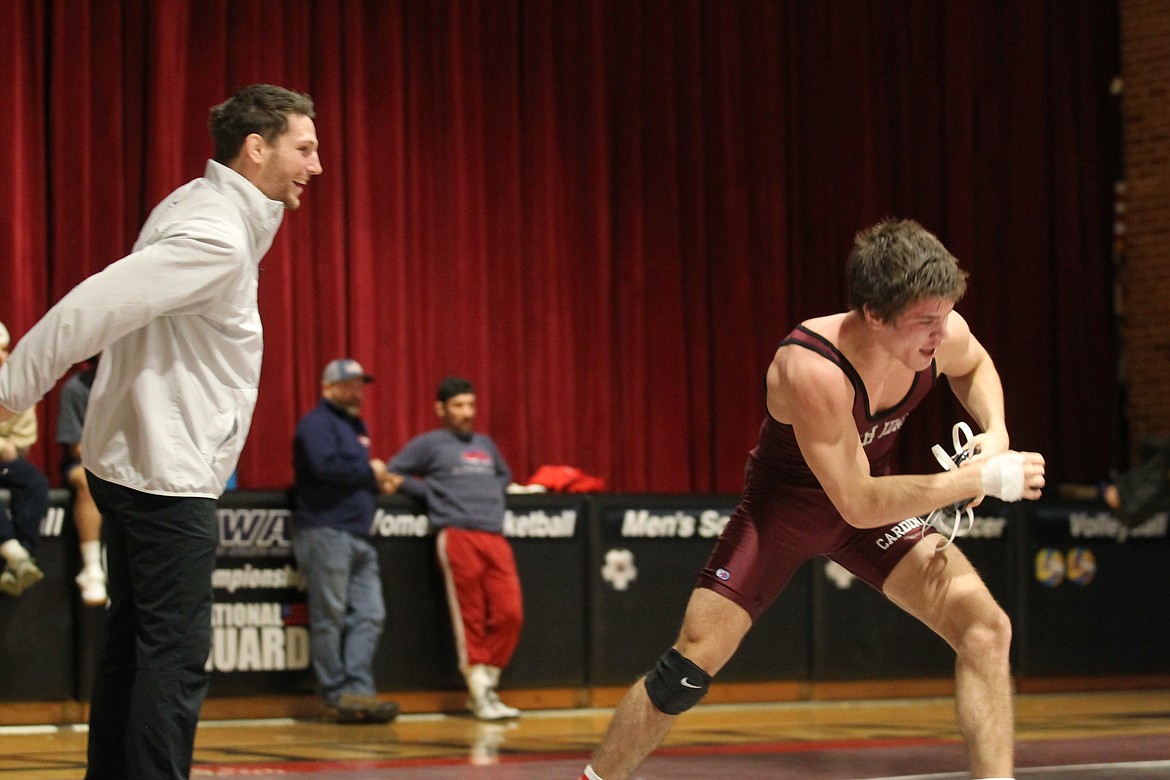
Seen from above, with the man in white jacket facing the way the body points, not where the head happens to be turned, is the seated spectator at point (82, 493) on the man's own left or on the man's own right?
on the man's own left

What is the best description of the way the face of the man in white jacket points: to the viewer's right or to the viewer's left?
to the viewer's right

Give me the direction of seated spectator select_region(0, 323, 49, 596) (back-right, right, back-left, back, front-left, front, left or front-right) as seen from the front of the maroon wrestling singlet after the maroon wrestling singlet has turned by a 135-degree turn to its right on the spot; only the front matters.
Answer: front-right

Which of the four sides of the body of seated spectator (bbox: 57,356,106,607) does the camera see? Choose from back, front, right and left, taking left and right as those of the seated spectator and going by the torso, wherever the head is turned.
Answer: front

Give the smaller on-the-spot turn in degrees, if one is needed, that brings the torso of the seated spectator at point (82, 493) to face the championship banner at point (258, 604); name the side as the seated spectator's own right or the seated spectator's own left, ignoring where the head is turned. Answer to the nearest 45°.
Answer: approximately 90° to the seated spectator's own left

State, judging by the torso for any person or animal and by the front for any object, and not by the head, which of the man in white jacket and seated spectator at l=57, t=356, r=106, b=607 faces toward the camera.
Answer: the seated spectator

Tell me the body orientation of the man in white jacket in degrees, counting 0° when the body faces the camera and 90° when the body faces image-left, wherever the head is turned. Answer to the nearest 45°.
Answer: approximately 270°

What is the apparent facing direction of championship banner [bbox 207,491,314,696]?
toward the camera

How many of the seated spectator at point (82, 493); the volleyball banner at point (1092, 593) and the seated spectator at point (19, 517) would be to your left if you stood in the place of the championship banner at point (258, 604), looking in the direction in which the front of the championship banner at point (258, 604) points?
1

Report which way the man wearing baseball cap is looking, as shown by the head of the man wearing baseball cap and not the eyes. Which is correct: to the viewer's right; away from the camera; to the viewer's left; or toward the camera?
to the viewer's right

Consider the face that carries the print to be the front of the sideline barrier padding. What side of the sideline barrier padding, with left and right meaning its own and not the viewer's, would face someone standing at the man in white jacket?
front

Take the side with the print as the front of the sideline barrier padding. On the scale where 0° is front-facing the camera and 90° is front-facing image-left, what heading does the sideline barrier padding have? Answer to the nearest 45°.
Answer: approximately 0°
